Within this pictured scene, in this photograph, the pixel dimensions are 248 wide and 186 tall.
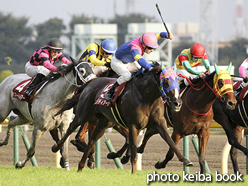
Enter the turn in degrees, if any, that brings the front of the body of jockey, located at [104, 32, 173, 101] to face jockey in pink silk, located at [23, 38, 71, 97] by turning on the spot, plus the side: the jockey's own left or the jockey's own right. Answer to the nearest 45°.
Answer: approximately 180°

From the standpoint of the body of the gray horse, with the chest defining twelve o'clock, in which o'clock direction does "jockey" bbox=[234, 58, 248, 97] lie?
The jockey is roughly at 11 o'clock from the gray horse.

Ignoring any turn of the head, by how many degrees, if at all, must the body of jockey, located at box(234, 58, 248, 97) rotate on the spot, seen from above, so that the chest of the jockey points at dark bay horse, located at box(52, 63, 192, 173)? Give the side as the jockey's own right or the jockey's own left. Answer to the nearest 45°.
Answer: approximately 135° to the jockey's own right

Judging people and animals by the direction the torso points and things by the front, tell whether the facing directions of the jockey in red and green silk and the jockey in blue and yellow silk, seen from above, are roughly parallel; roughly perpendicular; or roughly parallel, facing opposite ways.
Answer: roughly parallel

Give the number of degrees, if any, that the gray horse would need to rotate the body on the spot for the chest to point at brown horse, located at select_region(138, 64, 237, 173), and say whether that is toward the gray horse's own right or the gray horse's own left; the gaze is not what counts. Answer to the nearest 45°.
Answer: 0° — it already faces it

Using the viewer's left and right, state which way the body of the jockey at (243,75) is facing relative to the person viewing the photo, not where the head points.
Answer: facing to the right of the viewer

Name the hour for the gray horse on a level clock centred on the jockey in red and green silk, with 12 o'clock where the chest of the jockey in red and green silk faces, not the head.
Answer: The gray horse is roughly at 4 o'clock from the jockey in red and green silk.

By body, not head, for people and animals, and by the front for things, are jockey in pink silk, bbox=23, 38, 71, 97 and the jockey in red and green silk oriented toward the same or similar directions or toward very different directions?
same or similar directions

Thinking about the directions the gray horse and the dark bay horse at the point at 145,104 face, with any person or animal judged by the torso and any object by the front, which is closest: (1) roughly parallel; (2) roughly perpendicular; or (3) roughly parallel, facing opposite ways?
roughly parallel

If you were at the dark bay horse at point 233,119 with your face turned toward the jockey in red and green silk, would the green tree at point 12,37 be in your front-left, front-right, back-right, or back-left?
front-right

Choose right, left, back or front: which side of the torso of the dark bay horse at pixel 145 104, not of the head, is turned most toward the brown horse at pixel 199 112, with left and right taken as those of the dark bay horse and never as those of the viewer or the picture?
left

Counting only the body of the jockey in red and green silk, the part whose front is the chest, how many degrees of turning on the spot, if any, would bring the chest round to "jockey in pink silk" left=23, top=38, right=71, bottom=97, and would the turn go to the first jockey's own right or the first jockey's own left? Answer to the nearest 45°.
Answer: approximately 135° to the first jockey's own right

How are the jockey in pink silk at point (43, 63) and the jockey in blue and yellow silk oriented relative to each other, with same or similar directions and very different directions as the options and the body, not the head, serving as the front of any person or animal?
same or similar directions

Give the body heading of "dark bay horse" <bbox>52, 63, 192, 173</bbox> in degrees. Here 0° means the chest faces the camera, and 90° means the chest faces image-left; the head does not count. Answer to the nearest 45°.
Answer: approximately 315°
